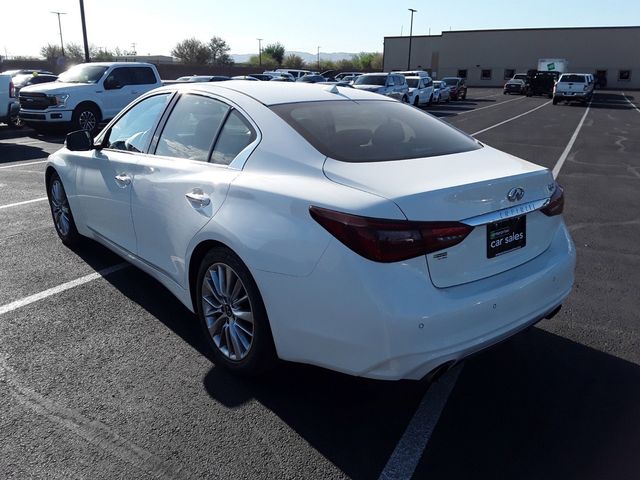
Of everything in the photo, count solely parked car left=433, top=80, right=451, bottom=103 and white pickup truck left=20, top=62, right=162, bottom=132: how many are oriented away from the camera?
0

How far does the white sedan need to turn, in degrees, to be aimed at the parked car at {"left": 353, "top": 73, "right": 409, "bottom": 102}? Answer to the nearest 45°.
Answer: approximately 45° to its right

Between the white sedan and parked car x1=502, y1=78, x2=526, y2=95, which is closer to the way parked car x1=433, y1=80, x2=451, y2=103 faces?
the white sedan

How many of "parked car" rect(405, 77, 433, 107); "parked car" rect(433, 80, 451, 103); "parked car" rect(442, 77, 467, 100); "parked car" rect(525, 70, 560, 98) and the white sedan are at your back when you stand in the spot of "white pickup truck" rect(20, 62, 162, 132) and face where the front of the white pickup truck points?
4

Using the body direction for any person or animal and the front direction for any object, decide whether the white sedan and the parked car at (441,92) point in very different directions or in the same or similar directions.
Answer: very different directions

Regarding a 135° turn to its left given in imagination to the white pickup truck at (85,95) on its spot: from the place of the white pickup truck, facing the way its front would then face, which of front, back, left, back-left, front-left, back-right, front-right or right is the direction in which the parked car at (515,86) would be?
front-left

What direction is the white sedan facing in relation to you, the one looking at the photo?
facing away from the viewer and to the left of the viewer

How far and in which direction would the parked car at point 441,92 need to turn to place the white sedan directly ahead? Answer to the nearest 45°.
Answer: approximately 45° to its right

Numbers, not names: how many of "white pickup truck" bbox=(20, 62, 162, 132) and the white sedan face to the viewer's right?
0

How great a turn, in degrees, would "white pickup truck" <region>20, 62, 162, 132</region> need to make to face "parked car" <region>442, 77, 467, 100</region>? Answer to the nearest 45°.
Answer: approximately 180°

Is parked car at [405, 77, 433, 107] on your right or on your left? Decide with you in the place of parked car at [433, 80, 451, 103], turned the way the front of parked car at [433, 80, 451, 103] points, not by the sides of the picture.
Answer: on your right
